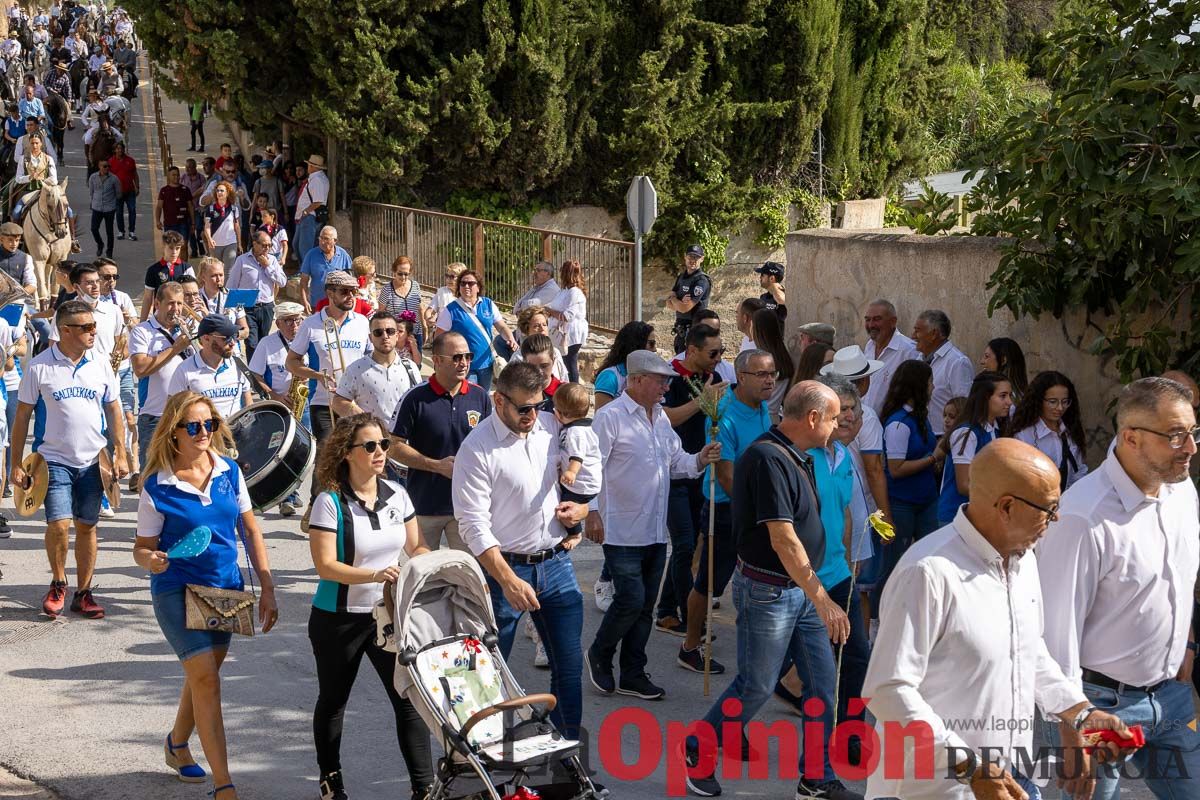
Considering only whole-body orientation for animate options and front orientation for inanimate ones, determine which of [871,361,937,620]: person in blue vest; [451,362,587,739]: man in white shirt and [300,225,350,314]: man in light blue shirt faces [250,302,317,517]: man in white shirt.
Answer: the man in light blue shirt

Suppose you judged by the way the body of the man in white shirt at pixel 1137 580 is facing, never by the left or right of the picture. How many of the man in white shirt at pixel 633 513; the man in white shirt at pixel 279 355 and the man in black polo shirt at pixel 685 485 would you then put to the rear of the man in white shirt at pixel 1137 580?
3

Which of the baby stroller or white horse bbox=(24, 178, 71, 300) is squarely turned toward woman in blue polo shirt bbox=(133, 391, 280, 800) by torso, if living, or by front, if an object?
the white horse

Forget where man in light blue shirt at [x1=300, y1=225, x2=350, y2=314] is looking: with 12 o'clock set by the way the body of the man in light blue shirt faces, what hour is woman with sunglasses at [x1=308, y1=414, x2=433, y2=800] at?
The woman with sunglasses is roughly at 12 o'clock from the man in light blue shirt.

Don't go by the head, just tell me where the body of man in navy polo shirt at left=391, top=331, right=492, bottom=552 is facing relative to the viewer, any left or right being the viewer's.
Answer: facing the viewer and to the right of the viewer

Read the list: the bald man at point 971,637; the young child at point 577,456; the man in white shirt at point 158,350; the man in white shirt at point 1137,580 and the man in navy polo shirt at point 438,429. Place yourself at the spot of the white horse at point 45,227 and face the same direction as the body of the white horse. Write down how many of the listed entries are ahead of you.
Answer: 5

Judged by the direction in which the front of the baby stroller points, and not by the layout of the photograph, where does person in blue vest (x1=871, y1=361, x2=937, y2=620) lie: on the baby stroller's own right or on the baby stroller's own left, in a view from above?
on the baby stroller's own left

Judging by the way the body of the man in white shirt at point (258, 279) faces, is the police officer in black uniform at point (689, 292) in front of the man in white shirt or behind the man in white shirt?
in front

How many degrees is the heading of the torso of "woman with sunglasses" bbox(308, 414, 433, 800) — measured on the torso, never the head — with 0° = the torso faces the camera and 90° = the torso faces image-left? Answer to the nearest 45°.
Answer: approximately 315°

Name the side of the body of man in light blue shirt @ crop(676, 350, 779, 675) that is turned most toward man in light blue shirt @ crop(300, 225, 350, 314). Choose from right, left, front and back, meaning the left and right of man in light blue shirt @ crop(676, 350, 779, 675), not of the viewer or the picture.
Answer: back
